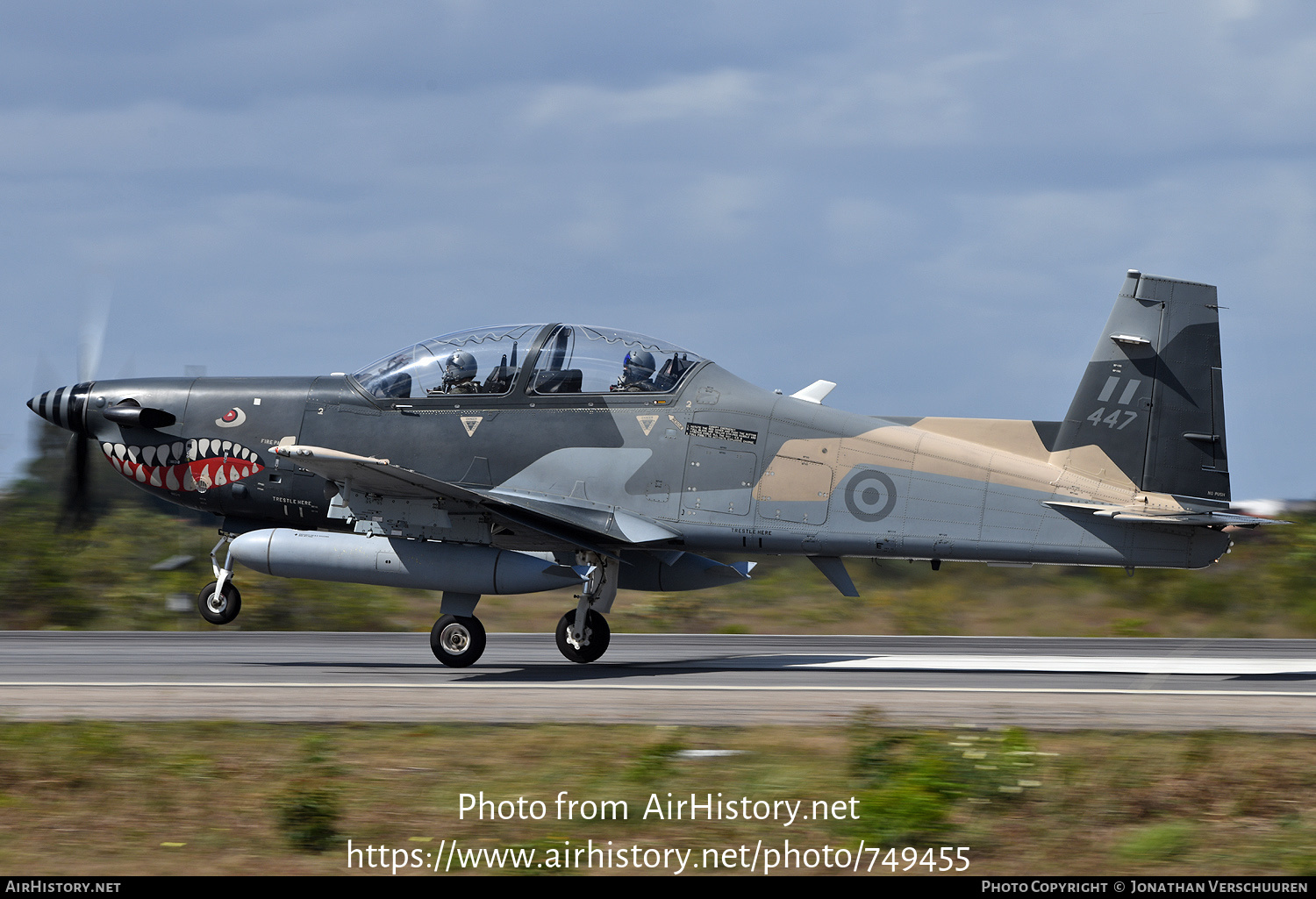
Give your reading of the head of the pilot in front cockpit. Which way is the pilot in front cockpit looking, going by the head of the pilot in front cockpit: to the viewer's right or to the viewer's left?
to the viewer's left

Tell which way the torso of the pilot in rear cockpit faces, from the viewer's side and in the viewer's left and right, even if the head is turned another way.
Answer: facing to the left of the viewer

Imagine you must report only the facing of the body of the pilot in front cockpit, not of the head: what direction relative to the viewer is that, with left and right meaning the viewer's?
facing to the left of the viewer

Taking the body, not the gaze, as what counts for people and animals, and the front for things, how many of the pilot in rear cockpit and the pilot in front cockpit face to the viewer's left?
2

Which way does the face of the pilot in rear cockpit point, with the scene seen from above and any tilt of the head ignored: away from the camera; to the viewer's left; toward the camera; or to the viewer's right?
to the viewer's left

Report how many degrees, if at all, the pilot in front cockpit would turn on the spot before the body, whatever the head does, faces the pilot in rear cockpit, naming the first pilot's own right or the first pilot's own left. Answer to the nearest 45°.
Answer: approximately 180°

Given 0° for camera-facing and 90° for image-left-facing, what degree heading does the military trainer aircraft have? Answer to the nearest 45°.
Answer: approximately 90°

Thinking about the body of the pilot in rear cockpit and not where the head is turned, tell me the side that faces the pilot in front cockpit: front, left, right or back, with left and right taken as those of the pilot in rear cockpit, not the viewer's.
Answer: front
